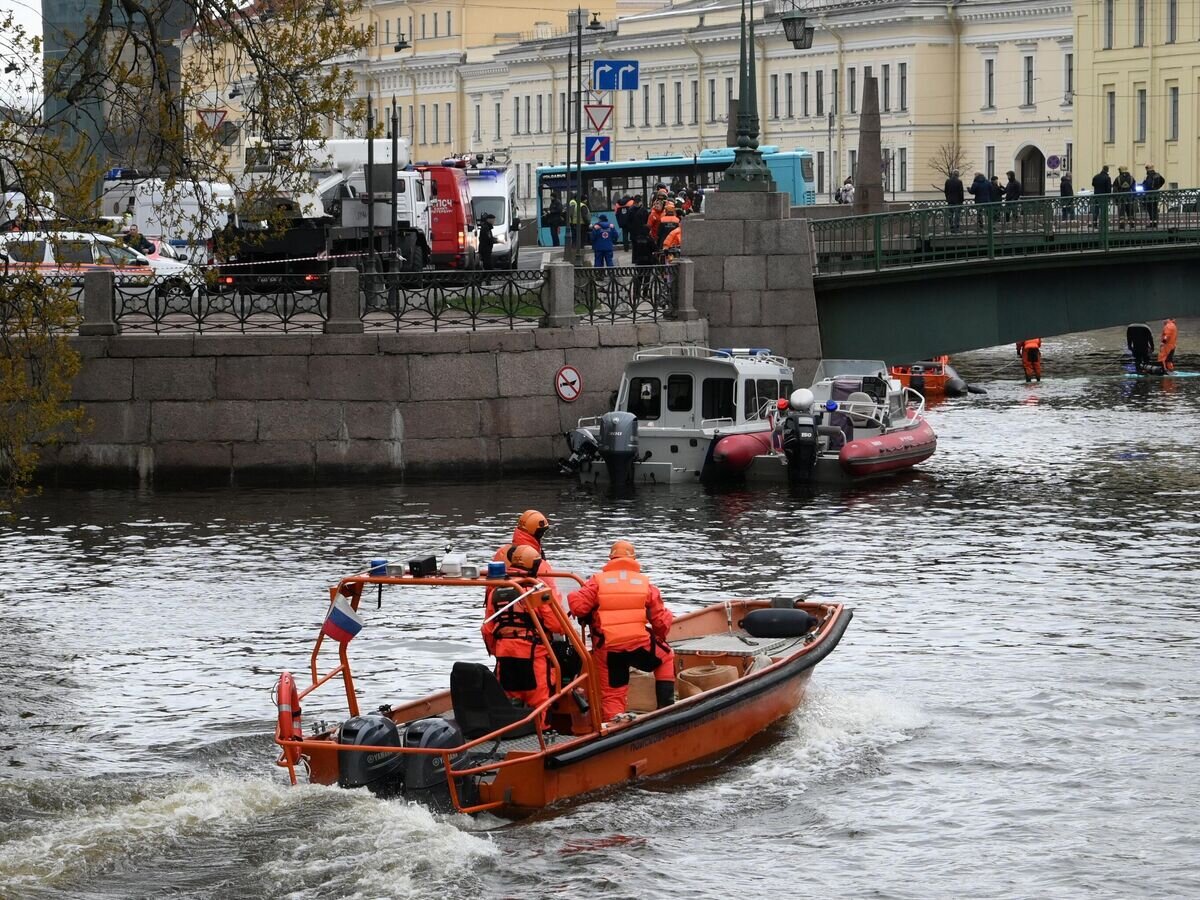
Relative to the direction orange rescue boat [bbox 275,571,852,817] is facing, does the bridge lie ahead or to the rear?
ahead

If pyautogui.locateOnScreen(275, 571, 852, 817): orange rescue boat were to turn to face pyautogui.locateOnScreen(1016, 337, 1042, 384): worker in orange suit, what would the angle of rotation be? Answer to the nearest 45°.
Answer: approximately 45° to its left

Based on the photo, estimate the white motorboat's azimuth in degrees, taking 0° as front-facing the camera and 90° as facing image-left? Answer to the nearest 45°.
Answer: approximately 225°

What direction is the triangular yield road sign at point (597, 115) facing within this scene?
toward the camera

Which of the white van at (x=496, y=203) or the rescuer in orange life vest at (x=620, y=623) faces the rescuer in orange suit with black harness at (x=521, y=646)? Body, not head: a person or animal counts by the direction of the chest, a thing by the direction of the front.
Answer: the white van

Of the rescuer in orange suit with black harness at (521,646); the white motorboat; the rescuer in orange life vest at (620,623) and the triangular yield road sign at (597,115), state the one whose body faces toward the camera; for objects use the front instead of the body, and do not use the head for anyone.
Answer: the triangular yield road sign

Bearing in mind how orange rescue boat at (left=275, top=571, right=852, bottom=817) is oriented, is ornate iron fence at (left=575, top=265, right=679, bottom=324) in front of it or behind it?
in front

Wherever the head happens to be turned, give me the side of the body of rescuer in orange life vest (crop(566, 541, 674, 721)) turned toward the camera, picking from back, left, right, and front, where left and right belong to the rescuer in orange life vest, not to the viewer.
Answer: back

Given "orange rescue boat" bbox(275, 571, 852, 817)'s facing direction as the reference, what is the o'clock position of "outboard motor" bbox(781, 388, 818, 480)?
The outboard motor is roughly at 11 o'clock from the orange rescue boat.

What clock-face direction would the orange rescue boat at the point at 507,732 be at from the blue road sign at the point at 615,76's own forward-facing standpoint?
The orange rescue boat is roughly at 12 o'clock from the blue road sign.

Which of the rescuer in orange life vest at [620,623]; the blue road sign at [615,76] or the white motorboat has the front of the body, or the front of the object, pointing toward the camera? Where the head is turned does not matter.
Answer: the blue road sign

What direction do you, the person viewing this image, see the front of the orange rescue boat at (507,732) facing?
facing away from the viewer and to the right of the viewer

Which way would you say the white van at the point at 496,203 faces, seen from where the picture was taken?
facing the viewer

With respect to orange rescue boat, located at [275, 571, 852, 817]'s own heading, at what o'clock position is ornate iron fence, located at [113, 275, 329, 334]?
The ornate iron fence is roughly at 10 o'clock from the orange rescue boat.

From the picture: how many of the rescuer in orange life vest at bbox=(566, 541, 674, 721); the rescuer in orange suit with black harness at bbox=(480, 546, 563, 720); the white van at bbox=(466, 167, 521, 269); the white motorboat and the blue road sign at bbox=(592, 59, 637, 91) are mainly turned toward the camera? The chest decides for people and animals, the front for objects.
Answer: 2

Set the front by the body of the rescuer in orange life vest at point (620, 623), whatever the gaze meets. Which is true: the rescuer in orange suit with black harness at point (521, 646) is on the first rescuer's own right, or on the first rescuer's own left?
on the first rescuer's own left

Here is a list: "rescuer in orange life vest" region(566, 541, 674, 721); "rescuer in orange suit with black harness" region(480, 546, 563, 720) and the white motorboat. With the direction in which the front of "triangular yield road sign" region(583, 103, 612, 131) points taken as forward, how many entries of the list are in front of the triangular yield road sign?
3
